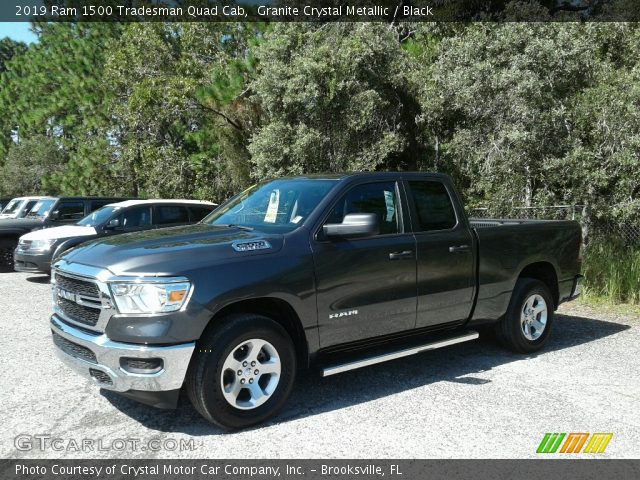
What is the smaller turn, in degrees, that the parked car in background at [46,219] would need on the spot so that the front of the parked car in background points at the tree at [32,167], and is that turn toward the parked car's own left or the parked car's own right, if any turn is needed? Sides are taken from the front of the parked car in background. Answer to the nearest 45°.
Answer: approximately 135° to the parked car's own right

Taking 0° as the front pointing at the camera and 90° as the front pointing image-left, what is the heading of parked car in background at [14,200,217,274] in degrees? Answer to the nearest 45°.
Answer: approximately 45°

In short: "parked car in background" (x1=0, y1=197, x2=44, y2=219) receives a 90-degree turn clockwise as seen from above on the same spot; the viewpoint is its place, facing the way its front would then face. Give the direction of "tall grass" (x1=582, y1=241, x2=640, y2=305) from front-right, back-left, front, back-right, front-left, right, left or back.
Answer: back

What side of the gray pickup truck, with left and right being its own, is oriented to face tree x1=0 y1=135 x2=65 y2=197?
right

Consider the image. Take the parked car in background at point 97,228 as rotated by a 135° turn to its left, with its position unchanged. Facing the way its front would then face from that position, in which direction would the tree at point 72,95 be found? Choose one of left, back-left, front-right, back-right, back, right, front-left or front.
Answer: left

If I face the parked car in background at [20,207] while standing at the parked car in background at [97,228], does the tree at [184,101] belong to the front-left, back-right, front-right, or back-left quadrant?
front-right

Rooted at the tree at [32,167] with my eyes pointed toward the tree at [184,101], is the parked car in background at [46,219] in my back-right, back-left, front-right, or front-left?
front-right

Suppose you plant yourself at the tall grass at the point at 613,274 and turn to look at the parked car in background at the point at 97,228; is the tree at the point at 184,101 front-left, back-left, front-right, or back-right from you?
front-right

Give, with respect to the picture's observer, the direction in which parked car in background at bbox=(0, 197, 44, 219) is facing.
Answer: facing the viewer and to the left of the viewer

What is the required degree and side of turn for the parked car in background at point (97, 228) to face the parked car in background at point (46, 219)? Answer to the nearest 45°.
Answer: approximately 90° to its right

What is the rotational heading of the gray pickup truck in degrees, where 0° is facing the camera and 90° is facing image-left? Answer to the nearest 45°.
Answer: approximately 45°

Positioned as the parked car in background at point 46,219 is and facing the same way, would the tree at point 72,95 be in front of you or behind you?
behind
